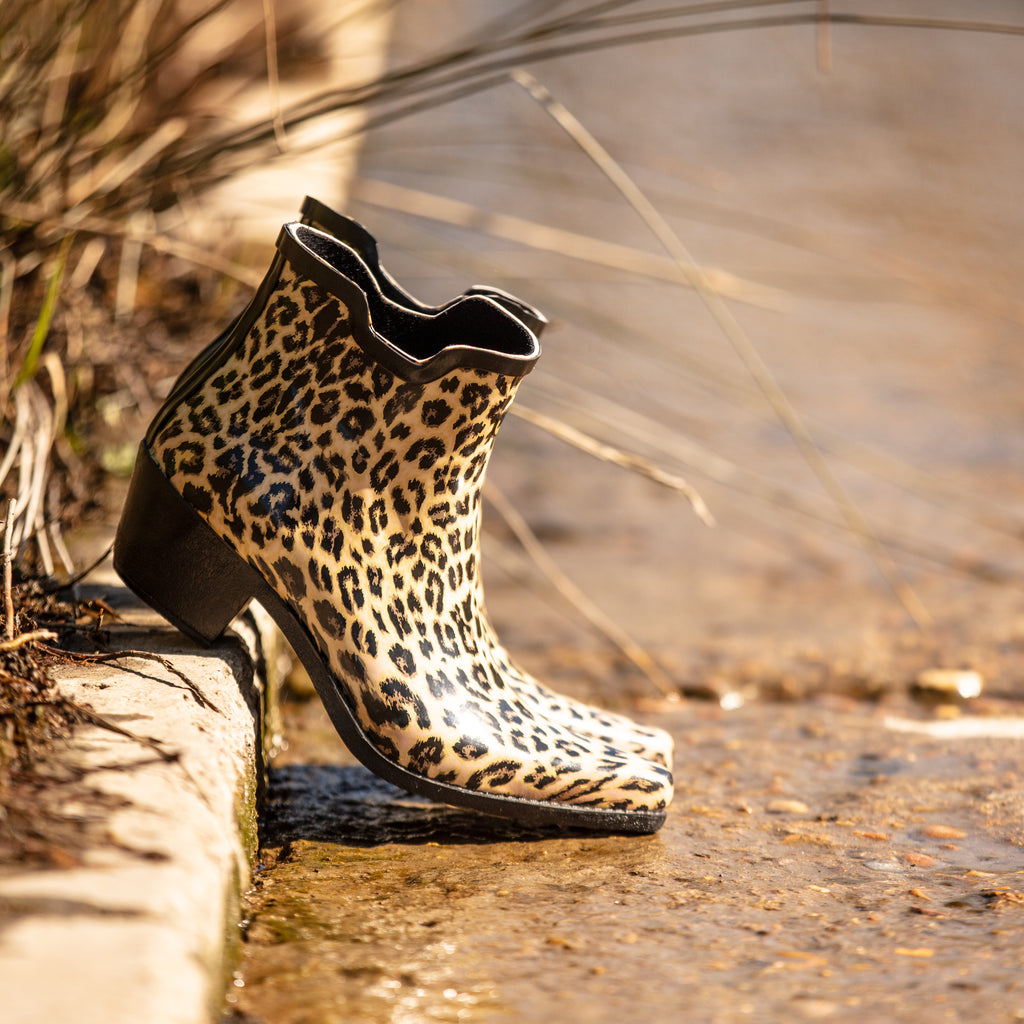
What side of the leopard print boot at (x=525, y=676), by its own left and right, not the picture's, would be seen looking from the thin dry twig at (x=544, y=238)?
left

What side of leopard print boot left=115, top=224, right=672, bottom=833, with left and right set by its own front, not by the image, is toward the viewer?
right

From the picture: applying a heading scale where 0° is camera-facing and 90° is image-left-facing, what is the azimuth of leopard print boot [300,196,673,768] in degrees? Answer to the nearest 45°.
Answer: approximately 270°

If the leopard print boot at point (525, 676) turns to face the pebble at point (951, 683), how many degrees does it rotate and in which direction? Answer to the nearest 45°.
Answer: approximately 45° to its left

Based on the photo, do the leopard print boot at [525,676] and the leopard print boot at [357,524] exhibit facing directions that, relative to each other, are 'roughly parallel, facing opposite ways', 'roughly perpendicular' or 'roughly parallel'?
roughly parallel

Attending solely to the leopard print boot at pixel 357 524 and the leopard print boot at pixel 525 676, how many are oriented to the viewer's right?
2
